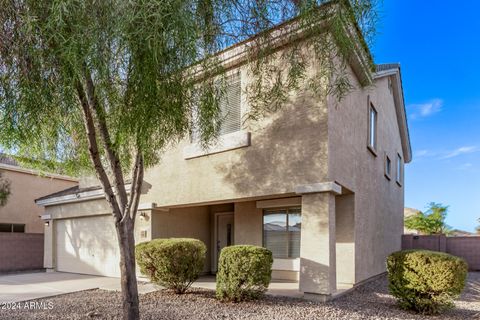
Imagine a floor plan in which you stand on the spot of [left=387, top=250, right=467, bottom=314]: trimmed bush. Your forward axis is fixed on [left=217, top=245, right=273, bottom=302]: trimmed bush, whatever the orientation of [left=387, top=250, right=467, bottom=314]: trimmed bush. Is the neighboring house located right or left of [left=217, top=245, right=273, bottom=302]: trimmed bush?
right

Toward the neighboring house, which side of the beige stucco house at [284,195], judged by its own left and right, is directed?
right

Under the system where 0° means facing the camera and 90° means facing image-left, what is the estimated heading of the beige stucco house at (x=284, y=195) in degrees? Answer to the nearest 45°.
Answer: approximately 45°
